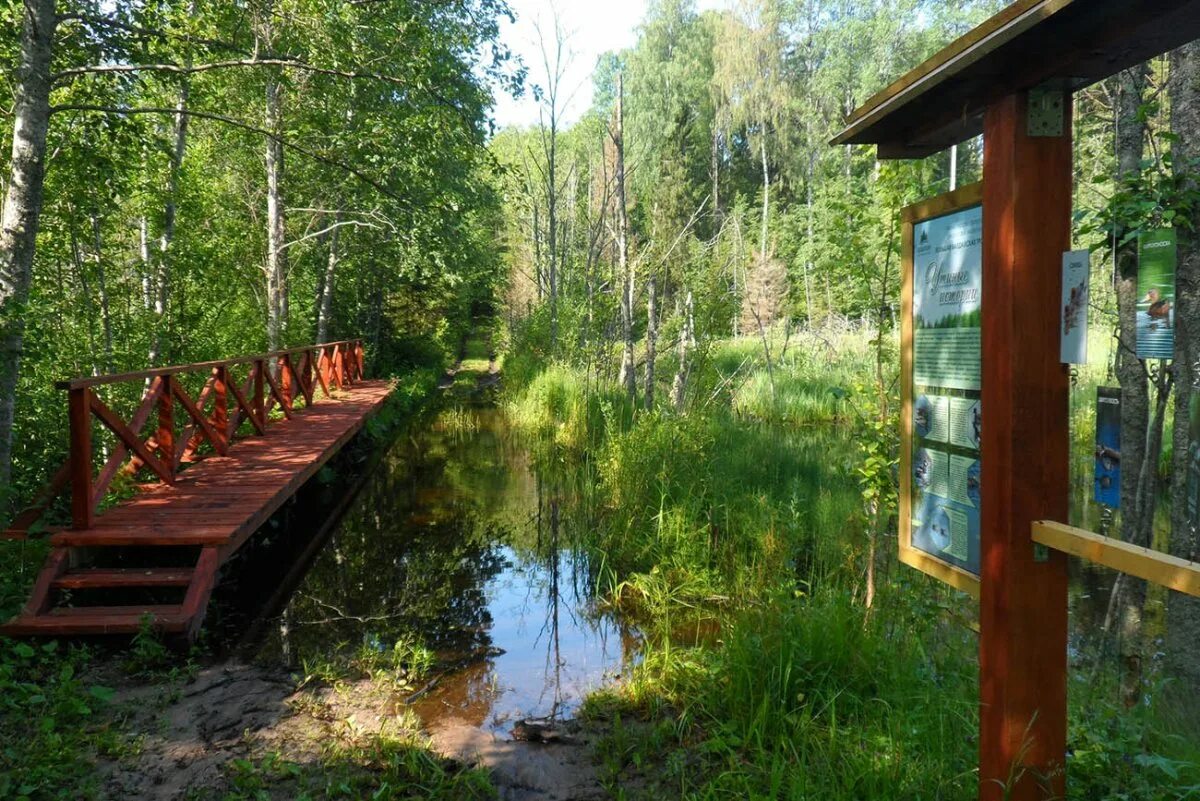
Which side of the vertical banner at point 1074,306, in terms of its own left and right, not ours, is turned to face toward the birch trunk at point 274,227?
right

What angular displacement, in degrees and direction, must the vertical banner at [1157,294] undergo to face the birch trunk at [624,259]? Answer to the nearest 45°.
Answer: approximately 90° to its right

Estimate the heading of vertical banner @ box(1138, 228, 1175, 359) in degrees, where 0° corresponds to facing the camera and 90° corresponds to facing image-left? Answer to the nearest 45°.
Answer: approximately 45°

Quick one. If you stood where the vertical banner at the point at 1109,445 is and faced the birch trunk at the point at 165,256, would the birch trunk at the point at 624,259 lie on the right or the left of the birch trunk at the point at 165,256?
right

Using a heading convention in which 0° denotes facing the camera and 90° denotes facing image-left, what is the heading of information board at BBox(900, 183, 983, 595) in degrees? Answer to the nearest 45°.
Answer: approximately 45°

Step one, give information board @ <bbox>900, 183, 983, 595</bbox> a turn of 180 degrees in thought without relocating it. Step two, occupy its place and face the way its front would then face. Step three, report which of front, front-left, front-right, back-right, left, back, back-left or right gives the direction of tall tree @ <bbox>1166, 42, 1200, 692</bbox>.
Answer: front

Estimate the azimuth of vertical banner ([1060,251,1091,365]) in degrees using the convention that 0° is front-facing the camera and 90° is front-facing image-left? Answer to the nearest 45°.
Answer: approximately 45°

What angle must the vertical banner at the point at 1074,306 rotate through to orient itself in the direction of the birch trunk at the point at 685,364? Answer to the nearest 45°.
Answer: approximately 90° to its right

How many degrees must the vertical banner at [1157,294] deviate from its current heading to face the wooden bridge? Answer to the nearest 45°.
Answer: approximately 45° to its right

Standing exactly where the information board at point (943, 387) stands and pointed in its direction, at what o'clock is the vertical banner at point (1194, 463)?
The vertical banner is roughly at 6 o'clock from the information board.
